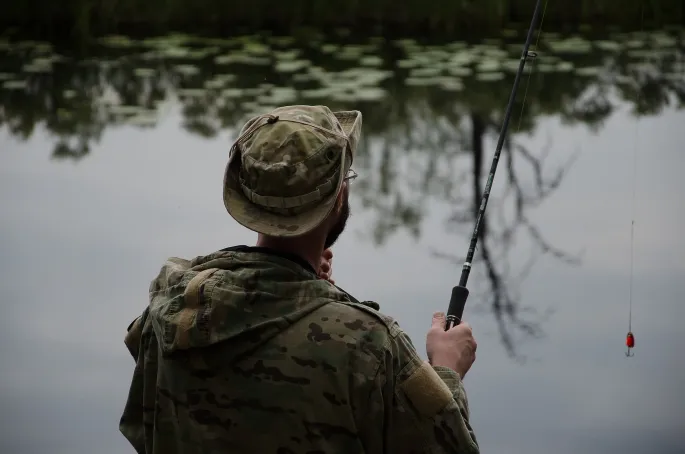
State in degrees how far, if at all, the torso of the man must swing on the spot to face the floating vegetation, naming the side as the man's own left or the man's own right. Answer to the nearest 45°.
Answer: approximately 45° to the man's own left

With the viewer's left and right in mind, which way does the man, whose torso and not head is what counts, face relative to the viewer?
facing away from the viewer and to the right of the viewer

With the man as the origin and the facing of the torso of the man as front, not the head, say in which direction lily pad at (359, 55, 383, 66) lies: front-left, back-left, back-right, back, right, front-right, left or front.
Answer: front-left

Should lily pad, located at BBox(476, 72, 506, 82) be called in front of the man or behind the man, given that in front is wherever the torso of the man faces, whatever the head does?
in front

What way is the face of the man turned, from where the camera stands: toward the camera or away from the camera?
away from the camera

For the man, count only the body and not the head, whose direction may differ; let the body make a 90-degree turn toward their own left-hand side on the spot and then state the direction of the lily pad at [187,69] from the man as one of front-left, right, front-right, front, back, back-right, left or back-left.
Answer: front-right
